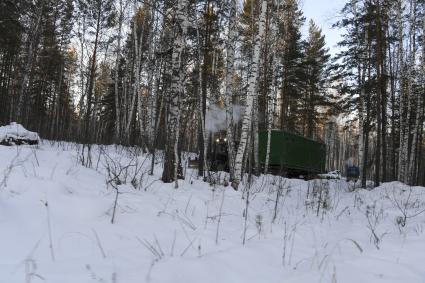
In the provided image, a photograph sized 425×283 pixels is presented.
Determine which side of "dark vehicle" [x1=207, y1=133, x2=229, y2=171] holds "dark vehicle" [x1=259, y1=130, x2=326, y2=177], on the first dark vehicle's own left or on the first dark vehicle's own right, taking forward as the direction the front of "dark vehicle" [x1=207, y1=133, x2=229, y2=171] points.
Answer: on the first dark vehicle's own left

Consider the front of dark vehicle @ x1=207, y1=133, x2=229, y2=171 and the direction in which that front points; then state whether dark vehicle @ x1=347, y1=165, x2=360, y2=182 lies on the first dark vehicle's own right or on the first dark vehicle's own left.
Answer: on the first dark vehicle's own left
